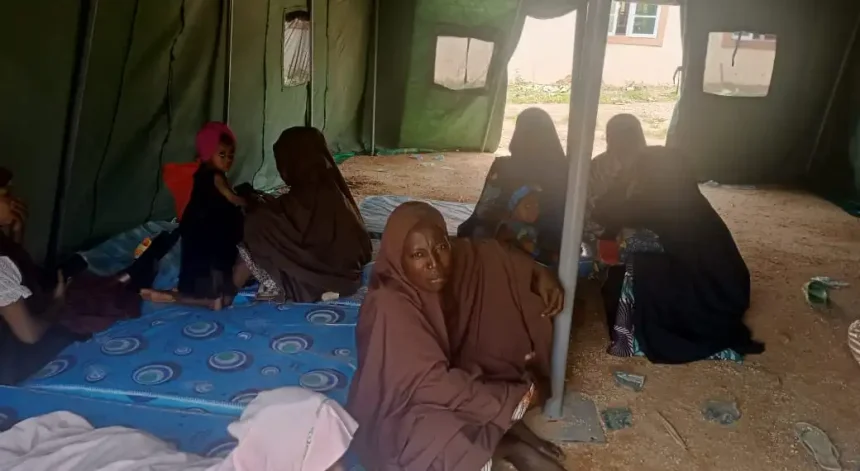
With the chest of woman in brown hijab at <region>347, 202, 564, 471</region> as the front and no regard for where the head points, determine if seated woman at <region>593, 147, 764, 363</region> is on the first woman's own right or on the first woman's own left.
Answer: on the first woman's own left

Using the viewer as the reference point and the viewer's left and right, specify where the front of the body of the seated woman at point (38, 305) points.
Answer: facing to the right of the viewer

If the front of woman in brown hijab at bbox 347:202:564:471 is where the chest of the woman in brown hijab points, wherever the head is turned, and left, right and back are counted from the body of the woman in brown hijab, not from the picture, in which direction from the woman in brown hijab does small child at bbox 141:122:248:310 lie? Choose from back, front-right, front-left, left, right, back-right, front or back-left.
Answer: back

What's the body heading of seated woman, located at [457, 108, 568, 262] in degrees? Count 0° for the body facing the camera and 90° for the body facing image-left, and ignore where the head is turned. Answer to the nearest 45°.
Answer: approximately 45°

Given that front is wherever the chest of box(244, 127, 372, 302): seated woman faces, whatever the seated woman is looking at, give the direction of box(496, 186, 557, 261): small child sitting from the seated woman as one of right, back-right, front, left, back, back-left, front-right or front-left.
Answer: back-right

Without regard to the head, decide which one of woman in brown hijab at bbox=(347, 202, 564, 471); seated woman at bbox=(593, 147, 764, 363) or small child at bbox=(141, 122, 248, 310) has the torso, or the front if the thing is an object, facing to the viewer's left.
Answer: the seated woman

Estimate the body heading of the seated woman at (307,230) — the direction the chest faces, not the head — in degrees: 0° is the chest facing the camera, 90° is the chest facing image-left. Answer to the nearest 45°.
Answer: approximately 135°

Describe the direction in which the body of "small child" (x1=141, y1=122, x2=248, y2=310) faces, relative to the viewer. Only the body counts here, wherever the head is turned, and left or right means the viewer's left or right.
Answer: facing to the right of the viewer
